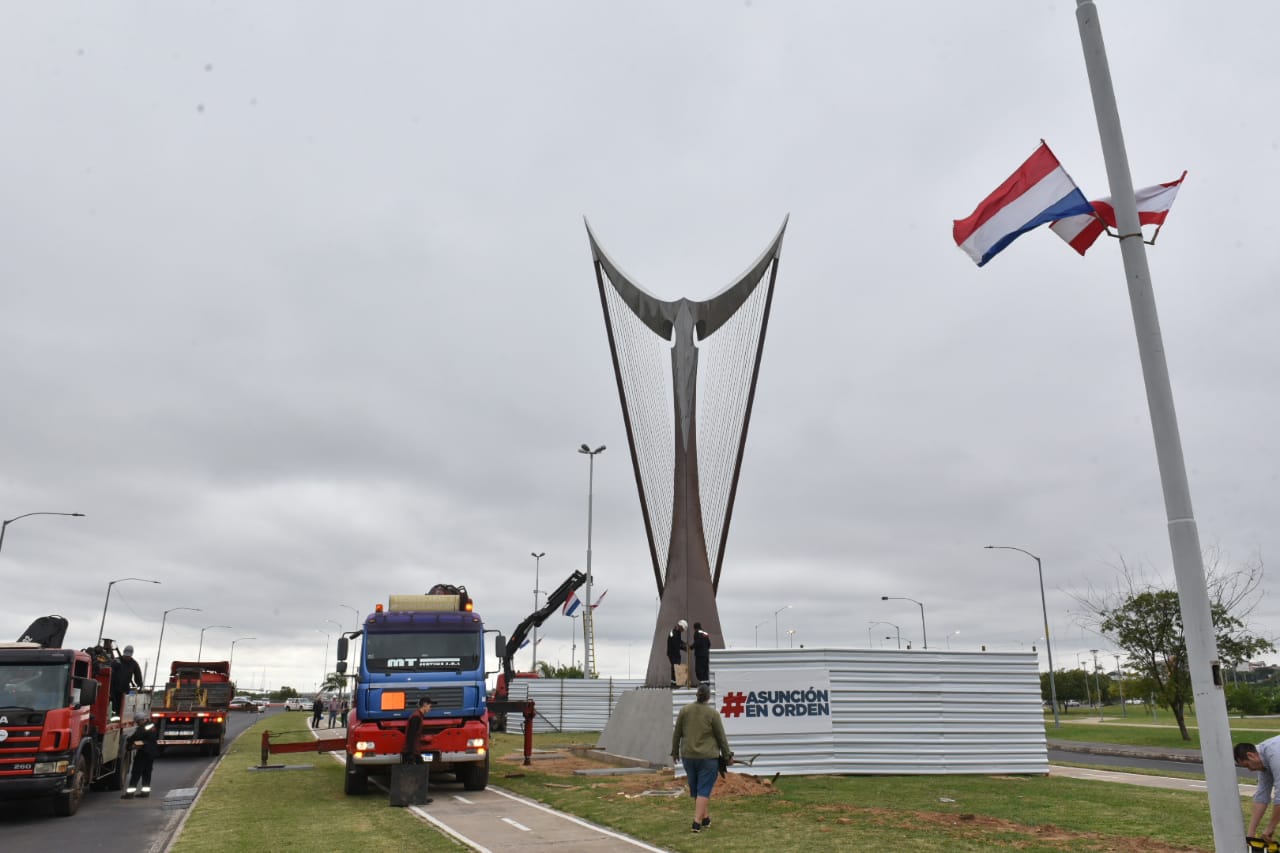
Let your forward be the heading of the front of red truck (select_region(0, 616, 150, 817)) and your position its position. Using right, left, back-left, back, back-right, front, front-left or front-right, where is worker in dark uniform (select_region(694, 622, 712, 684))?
back-left

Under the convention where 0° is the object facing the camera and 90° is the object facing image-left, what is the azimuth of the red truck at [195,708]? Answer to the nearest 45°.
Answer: approximately 180°

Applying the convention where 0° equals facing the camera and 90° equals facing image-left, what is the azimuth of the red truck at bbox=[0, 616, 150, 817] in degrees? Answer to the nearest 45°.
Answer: approximately 45°
